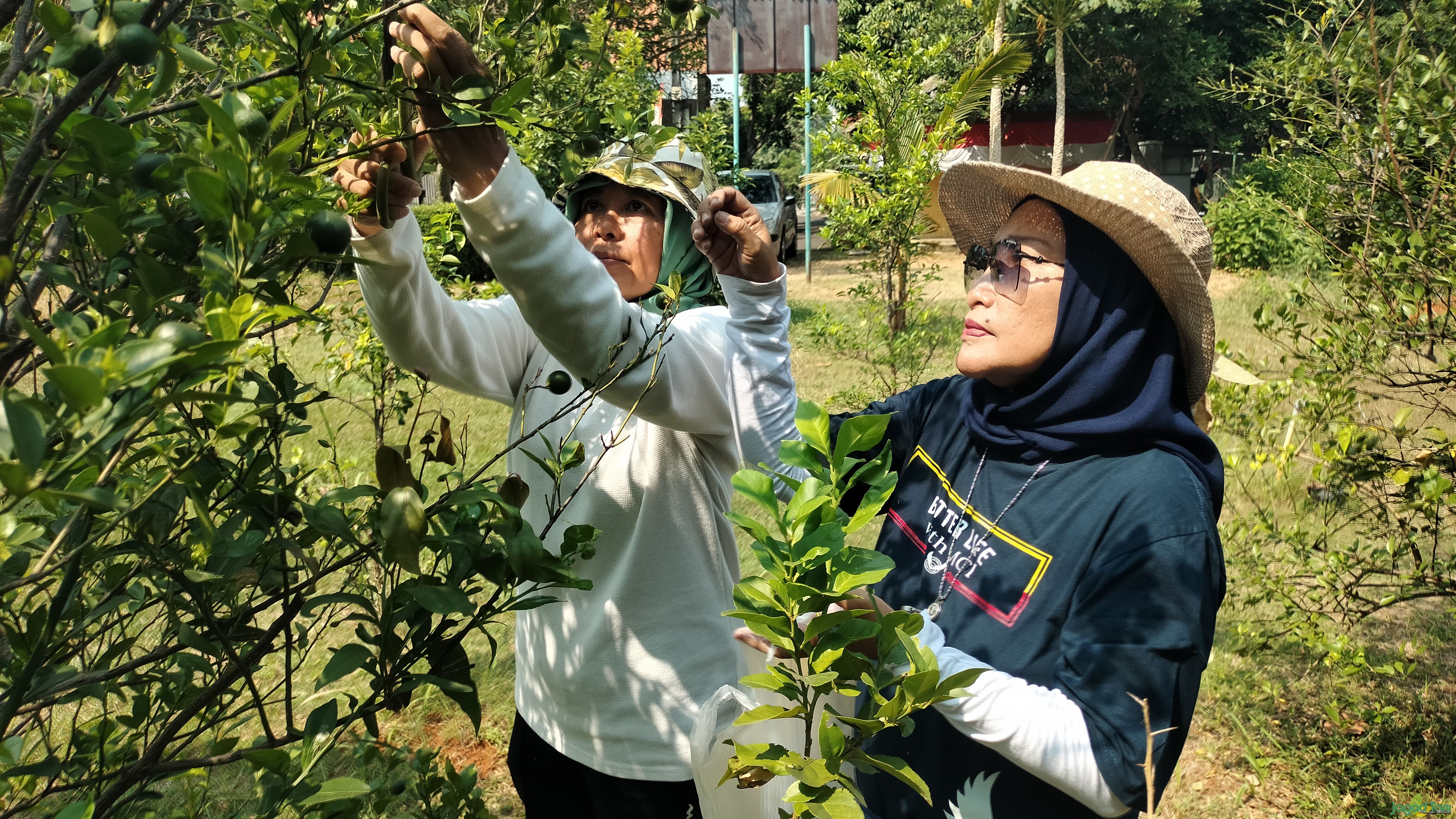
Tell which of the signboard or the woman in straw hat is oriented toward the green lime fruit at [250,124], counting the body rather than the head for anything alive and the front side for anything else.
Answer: the woman in straw hat

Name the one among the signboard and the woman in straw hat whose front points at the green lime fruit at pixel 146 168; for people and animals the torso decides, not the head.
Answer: the woman in straw hat

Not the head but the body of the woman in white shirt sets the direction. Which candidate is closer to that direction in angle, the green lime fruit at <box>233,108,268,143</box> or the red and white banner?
the green lime fruit

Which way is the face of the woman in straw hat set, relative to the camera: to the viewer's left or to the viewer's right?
to the viewer's left

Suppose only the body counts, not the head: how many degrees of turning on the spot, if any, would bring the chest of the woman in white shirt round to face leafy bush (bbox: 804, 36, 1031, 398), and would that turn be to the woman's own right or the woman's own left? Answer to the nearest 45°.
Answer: approximately 135° to the woman's own right
